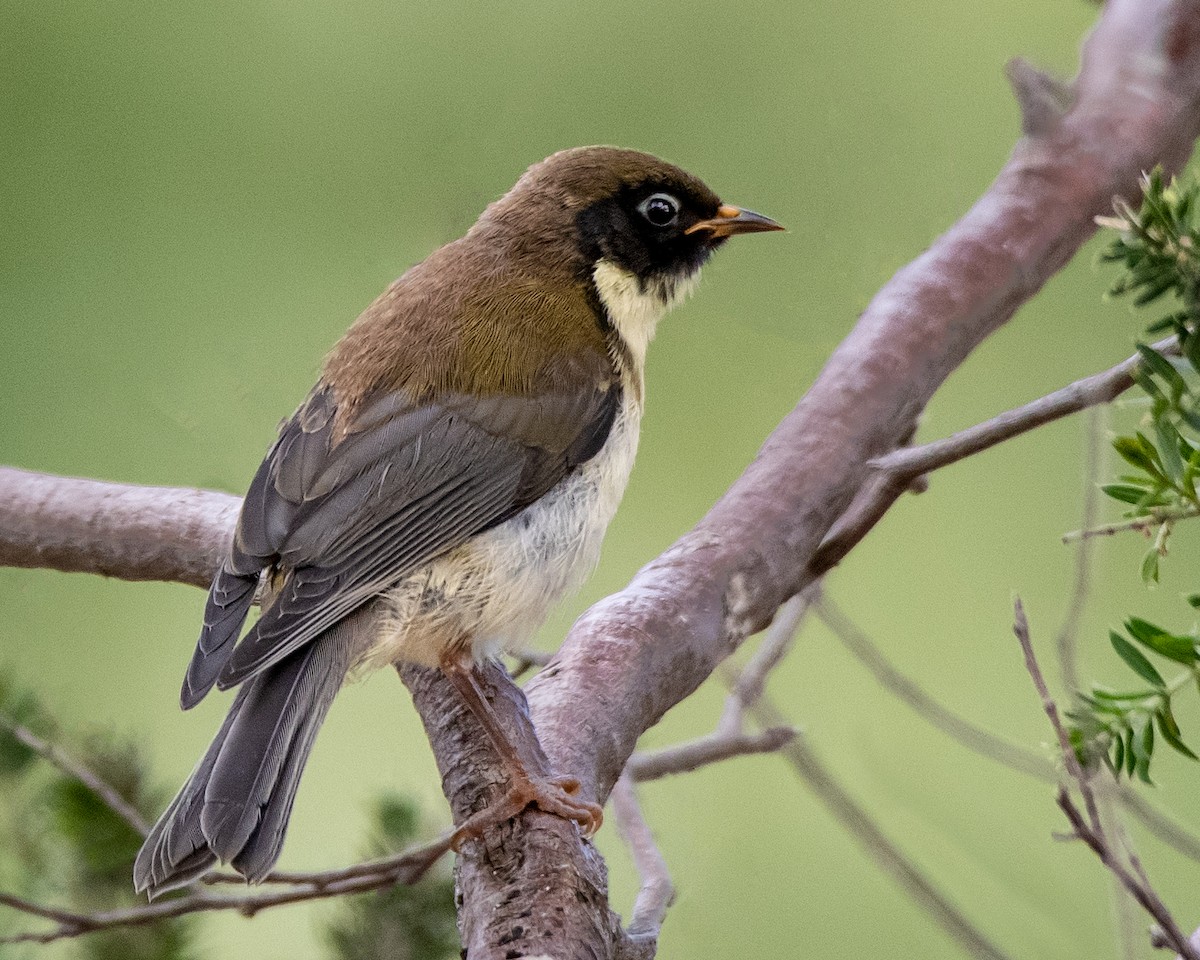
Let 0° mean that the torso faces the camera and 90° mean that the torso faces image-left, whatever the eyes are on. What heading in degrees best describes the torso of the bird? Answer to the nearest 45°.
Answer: approximately 270°
